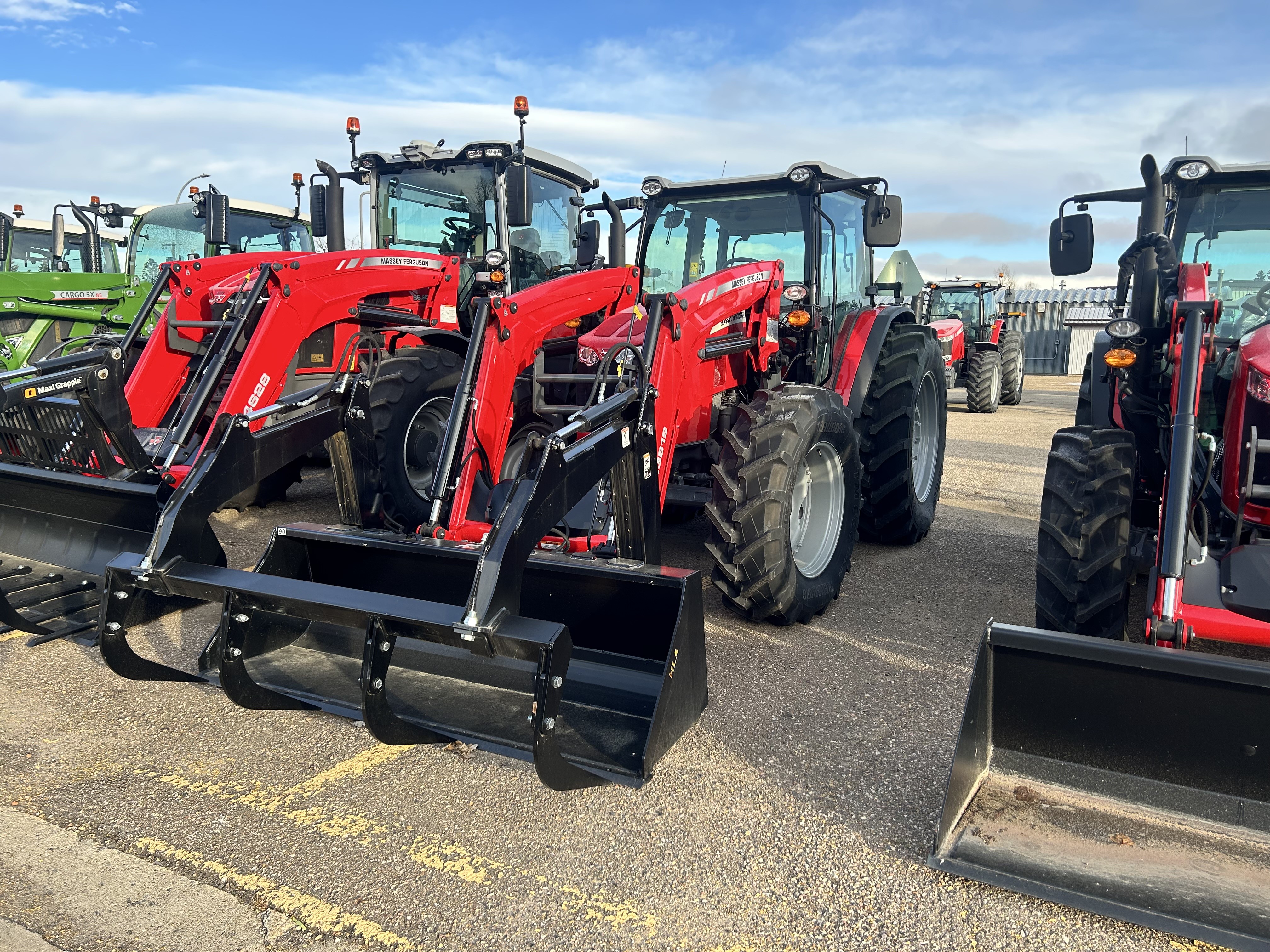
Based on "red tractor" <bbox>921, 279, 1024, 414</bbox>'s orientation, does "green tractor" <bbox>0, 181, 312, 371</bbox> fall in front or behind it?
in front

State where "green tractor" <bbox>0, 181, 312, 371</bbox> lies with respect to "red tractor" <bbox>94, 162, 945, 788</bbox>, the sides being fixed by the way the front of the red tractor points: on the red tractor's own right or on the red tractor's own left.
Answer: on the red tractor's own right

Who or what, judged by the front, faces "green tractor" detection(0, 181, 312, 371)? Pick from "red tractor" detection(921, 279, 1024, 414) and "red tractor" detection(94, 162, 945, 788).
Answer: "red tractor" detection(921, 279, 1024, 414)

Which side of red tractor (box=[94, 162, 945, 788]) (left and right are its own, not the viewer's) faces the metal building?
back

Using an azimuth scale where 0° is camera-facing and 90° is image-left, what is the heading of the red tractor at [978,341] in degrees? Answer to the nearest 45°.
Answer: approximately 45°

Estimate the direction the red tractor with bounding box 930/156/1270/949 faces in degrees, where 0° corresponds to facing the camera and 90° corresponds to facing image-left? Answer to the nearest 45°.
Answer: approximately 0°

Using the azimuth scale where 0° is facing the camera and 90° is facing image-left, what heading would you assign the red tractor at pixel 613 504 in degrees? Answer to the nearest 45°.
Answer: approximately 45°

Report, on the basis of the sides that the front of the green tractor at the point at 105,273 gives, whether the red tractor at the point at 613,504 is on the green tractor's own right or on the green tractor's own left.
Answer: on the green tractor's own left

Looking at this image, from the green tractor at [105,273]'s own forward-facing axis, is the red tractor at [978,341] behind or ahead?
behind

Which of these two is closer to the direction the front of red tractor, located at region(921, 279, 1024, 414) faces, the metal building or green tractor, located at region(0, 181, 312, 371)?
the green tractor
